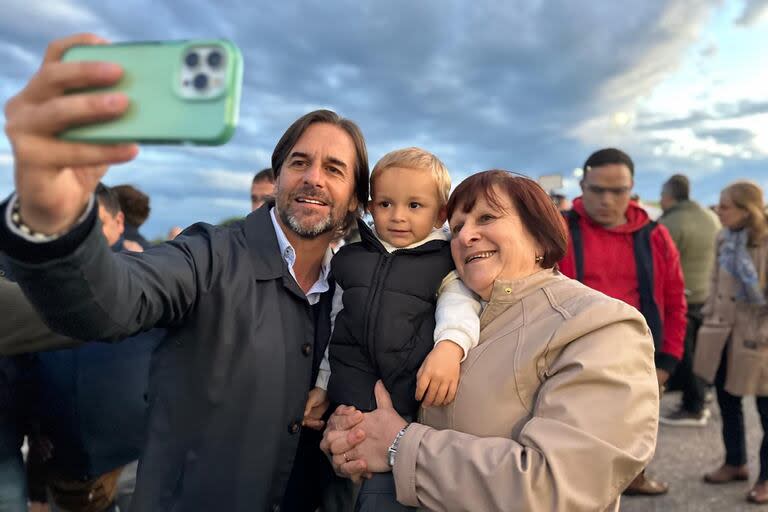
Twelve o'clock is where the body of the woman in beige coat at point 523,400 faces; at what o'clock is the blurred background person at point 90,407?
The blurred background person is roughly at 2 o'clock from the woman in beige coat.

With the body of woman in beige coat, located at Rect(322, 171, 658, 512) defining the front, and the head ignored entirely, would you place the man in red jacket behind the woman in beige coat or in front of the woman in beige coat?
behind

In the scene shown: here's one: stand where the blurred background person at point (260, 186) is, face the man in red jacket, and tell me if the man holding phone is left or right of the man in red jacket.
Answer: right

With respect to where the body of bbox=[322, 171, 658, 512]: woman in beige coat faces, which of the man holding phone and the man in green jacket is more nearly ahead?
the man holding phone

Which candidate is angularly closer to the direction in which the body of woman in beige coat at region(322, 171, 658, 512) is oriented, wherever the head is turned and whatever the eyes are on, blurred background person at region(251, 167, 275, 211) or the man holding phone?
the man holding phone

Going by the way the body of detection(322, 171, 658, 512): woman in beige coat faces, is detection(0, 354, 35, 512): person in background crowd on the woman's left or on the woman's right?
on the woman's right

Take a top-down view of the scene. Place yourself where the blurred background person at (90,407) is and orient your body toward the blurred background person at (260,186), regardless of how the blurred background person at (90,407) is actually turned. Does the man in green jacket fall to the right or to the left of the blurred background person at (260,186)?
right

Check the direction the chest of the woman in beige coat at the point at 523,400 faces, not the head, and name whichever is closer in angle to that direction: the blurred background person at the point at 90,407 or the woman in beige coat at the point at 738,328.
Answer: the blurred background person

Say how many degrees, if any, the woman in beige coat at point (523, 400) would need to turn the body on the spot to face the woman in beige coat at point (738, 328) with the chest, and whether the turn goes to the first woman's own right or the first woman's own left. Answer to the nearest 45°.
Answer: approximately 180°

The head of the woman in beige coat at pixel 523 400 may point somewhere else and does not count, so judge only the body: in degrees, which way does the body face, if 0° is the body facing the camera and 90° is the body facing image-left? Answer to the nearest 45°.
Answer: approximately 45°
